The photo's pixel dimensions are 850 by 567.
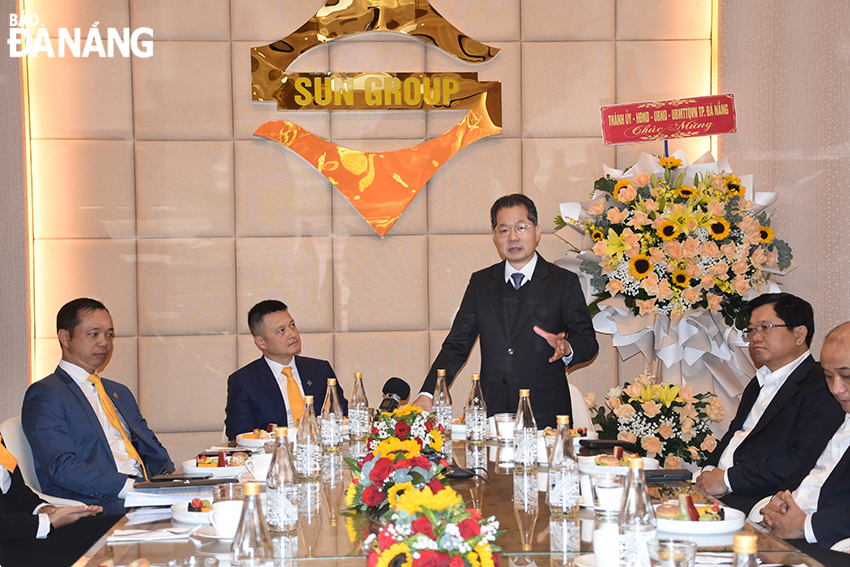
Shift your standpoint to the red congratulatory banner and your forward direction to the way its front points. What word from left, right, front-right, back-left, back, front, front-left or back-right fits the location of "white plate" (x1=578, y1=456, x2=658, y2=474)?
front

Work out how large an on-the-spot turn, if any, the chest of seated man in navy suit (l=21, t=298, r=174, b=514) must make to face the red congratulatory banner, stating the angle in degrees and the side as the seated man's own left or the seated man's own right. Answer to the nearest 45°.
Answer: approximately 45° to the seated man's own left

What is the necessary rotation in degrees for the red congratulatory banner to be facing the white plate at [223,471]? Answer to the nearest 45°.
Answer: approximately 45° to its right

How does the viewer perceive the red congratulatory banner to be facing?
facing the viewer

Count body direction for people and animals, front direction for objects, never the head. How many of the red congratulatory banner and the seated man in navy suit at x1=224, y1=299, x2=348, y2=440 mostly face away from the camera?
0

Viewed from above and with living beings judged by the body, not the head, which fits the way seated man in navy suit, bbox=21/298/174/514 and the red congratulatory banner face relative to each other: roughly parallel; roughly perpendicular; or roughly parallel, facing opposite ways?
roughly perpendicular

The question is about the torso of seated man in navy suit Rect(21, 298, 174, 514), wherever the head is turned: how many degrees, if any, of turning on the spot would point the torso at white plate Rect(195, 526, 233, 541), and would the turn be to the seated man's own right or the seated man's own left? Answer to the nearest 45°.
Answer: approximately 45° to the seated man's own right

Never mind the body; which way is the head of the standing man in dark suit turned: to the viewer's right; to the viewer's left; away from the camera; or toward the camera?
toward the camera

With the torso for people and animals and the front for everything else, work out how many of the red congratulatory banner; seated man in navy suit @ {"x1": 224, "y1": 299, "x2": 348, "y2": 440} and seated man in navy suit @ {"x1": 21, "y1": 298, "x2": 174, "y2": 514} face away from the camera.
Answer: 0

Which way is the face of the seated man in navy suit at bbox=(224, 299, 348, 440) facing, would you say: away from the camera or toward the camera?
toward the camera

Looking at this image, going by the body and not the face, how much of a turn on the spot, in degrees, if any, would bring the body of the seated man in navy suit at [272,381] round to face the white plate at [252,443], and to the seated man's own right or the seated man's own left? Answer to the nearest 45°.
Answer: approximately 45° to the seated man's own right

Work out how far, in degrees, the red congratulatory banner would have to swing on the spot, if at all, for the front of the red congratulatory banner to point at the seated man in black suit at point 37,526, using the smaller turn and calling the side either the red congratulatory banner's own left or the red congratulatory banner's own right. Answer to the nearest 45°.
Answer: approximately 45° to the red congratulatory banner's own right

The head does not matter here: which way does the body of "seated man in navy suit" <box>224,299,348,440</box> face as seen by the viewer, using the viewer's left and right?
facing the viewer and to the right of the viewer

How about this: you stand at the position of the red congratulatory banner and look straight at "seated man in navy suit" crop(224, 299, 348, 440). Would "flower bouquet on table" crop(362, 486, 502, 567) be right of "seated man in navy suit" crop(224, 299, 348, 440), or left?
left

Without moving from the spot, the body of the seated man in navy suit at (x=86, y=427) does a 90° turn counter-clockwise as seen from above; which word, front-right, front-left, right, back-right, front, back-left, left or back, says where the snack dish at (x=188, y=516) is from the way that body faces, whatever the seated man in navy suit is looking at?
back-right
